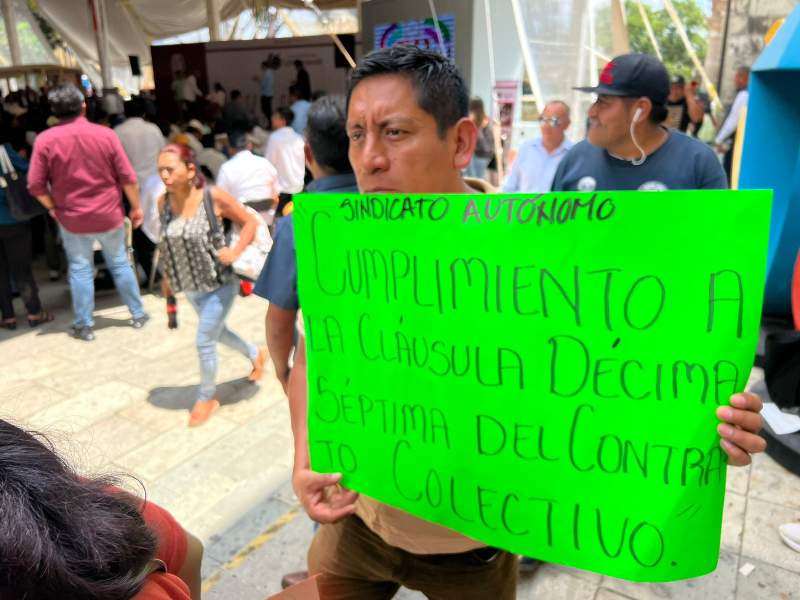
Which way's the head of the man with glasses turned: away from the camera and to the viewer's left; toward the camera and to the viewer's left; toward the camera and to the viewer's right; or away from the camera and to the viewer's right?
toward the camera and to the viewer's left

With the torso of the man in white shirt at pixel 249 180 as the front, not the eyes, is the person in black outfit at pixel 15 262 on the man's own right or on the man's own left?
on the man's own left

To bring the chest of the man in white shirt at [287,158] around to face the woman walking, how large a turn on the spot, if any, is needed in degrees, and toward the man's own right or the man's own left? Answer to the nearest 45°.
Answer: approximately 135° to the man's own left

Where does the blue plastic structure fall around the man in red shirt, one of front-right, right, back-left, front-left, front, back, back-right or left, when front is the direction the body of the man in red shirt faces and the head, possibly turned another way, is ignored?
back-right

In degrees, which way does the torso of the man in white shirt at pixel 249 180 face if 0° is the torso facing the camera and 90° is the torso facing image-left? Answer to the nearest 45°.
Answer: approximately 180°

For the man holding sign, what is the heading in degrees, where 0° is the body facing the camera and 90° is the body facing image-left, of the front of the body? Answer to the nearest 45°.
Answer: approximately 45°

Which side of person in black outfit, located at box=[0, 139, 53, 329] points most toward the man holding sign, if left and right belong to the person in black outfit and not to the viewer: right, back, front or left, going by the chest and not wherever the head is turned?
back

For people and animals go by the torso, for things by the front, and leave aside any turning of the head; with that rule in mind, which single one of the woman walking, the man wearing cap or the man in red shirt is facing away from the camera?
the man in red shirt

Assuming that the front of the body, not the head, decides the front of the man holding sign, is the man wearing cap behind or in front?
behind

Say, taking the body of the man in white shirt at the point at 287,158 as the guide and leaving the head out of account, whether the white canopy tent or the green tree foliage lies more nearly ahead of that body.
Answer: the white canopy tent

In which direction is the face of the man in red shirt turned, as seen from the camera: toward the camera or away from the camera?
away from the camera

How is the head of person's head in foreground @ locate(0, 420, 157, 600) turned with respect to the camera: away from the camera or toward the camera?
away from the camera

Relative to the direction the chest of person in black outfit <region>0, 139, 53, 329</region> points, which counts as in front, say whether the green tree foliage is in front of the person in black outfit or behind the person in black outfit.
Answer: in front
